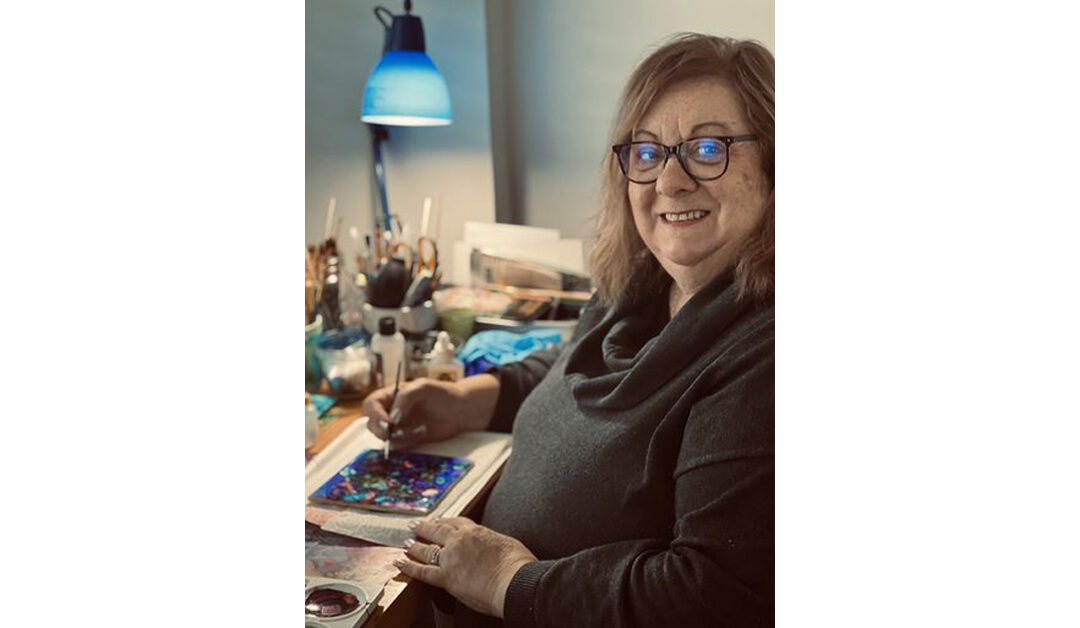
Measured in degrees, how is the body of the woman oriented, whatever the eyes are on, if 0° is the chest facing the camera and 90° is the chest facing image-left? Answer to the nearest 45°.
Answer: approximately 45°
